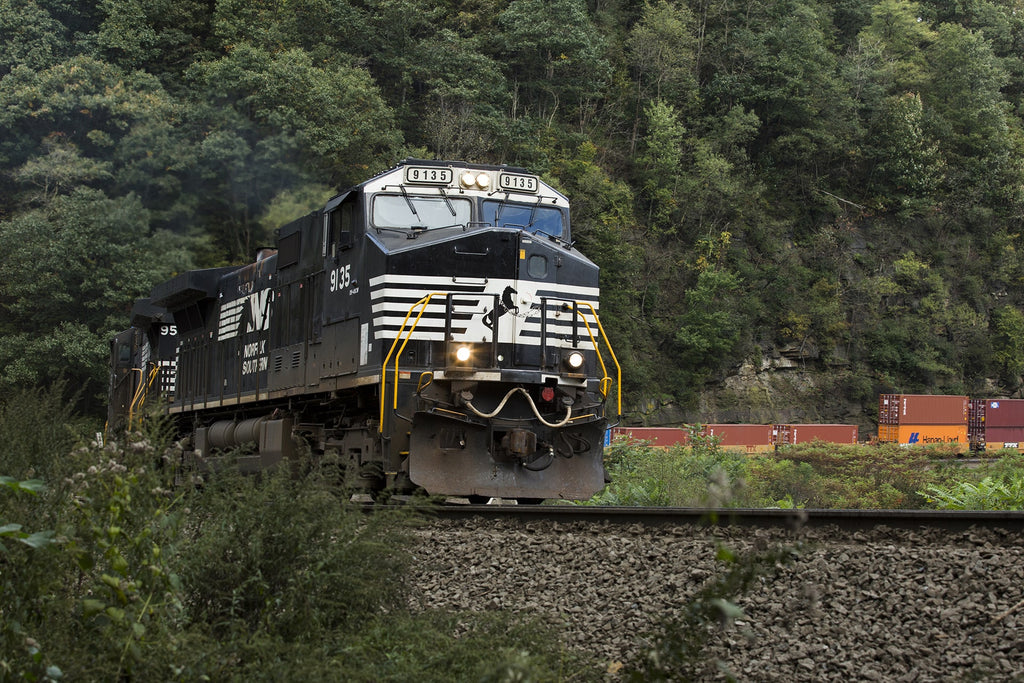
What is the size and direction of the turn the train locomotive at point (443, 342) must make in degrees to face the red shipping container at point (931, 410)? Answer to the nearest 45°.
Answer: approximately 90° to its left

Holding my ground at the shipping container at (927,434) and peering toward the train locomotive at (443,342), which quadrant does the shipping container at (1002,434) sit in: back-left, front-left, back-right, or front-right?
back-left

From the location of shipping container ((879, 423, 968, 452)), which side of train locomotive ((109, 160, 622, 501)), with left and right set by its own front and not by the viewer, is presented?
left

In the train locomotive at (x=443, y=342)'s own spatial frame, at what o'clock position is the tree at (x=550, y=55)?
The tree is roughly at 8 o'clock from the train locomotive.

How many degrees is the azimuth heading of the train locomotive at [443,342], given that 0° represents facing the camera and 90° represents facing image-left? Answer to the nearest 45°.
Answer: approximately 315°

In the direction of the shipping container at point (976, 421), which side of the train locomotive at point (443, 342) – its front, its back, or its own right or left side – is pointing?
left

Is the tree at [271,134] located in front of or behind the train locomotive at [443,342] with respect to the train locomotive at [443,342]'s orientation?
behind

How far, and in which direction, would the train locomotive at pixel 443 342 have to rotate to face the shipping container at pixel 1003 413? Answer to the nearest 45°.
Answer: approximately 90° to its left

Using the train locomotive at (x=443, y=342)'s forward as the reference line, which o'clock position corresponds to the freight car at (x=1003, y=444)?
The freight car is roughly at 9 o'clock from the train locomotive.
